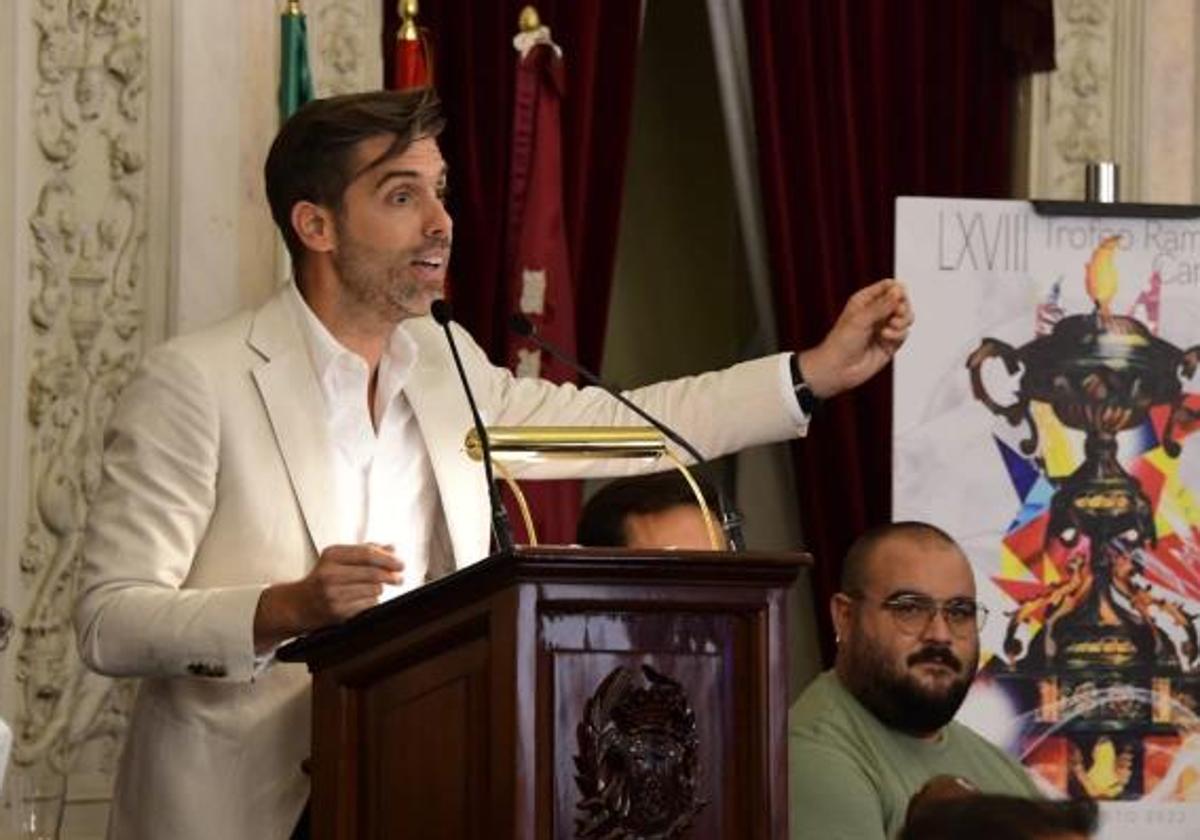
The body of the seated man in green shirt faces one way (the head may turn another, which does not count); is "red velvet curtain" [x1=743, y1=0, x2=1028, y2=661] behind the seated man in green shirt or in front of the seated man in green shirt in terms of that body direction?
behind

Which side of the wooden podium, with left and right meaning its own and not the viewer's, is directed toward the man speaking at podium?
back

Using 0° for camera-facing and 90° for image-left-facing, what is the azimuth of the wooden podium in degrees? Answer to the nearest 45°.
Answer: approximately 315°

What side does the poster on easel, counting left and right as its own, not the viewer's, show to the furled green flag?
right

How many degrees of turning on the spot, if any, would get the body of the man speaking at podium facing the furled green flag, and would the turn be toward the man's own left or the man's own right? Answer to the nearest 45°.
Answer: approximately 135° to the man's own left

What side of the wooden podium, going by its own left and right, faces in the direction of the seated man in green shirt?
left

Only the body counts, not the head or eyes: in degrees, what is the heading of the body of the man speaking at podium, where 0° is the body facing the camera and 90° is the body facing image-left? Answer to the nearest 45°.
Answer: approximately 315°

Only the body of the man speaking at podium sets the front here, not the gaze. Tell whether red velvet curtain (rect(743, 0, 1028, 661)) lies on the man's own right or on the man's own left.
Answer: on the man's own left
